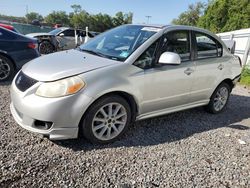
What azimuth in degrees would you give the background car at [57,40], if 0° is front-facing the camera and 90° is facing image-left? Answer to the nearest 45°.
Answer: approximately 45°

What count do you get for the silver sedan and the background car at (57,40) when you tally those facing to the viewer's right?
0

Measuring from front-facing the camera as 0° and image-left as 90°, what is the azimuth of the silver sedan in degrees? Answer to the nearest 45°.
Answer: approximately 45°

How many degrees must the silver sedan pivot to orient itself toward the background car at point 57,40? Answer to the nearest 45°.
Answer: approximately 135° to its right

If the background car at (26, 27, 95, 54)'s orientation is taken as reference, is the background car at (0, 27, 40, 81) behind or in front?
in front

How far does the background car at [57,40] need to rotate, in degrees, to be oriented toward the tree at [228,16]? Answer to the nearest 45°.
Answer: approximately 180°

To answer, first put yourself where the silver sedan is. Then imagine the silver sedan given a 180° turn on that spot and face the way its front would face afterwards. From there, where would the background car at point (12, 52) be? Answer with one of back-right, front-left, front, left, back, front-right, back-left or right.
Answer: left
